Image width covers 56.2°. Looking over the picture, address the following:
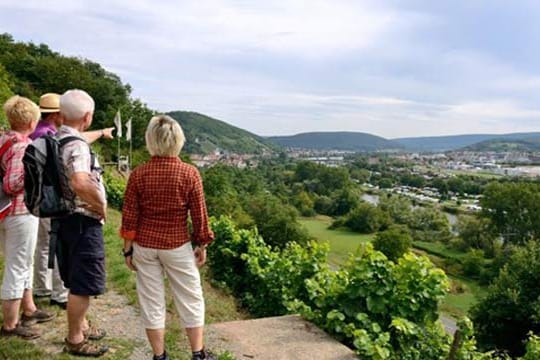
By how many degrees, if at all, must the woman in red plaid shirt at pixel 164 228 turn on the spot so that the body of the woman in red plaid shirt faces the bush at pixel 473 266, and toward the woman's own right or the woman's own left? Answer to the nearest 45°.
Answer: approximately 45° to the woman's own right

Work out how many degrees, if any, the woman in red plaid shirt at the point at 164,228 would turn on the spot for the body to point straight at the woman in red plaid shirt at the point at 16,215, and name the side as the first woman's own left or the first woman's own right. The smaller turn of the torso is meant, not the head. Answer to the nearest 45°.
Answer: approximately 45° to the first woman's own left

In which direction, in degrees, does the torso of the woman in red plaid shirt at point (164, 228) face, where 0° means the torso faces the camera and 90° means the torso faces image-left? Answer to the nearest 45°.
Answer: approximately 180°

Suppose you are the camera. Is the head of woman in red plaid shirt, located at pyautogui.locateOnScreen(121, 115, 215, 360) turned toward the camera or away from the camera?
away from the camera

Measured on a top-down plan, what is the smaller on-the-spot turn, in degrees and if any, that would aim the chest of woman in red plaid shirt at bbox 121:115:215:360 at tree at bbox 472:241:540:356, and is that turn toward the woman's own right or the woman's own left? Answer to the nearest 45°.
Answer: approximately 45° to the woman's own right

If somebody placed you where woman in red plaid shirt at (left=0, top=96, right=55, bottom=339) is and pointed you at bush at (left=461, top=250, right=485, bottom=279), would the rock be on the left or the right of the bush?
right

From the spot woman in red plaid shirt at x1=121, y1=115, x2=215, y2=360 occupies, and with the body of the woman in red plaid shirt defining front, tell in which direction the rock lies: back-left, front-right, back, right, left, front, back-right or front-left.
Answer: front-right
